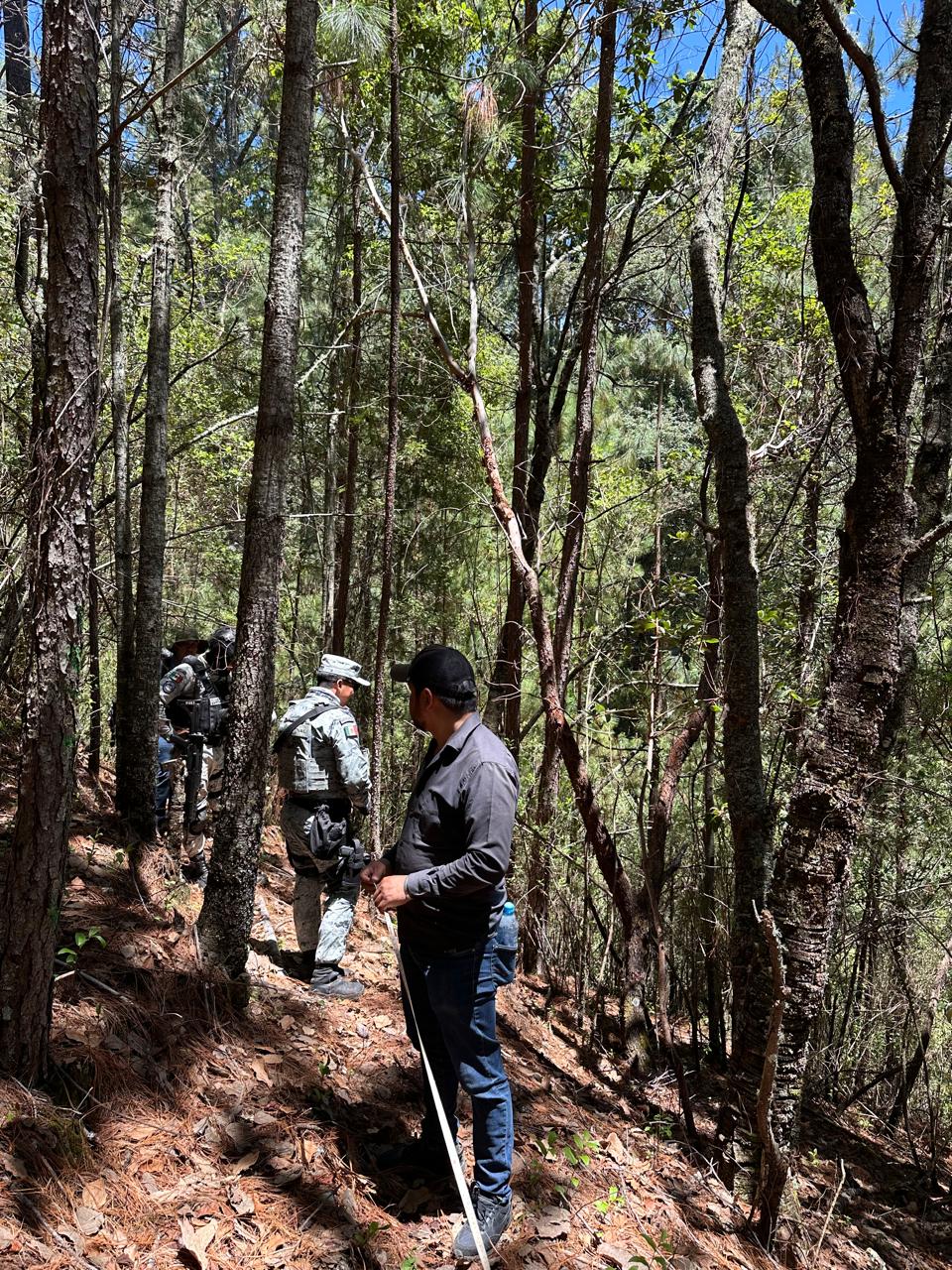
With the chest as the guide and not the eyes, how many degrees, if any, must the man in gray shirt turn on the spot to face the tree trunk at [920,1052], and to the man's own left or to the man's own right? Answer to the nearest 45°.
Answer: approximately 180°

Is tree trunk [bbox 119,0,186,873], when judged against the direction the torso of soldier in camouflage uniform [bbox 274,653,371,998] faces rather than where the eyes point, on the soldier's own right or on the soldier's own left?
on the soldier's own left

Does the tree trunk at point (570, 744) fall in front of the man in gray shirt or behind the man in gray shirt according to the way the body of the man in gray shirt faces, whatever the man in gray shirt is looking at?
behind

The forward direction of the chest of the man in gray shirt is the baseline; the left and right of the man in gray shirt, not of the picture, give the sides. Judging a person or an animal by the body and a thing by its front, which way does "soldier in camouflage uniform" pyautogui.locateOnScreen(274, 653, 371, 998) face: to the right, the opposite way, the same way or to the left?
the opposite way

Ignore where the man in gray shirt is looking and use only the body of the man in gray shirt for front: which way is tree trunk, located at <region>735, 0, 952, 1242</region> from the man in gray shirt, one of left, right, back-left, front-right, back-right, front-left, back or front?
back

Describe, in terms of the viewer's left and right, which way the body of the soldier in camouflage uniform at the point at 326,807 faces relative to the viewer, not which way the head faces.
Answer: facing away from the viewer and to the right of the viewer

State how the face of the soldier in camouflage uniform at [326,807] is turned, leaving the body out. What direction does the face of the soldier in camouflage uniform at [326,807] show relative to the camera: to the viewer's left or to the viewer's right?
to the viewer's right
